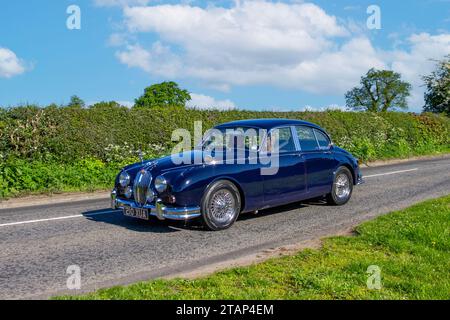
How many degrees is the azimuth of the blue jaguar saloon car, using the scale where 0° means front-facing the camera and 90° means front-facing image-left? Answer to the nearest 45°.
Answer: approximately 45°

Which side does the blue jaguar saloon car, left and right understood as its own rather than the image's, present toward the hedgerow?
right
